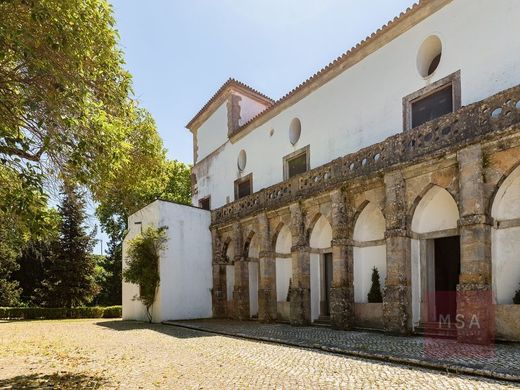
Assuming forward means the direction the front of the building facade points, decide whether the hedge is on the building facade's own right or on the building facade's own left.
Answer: on the building facade's own right

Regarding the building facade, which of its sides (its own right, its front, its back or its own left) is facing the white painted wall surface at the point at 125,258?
right

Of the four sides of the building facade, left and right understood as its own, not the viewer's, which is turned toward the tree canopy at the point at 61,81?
front

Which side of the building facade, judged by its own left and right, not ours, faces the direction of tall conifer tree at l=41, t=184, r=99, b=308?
right

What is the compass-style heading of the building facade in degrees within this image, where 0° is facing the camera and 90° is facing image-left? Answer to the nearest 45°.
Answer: approximately 45°

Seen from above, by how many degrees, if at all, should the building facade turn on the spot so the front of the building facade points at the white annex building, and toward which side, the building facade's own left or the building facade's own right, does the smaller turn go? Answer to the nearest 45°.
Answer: approximately 90° to the building facade's own right

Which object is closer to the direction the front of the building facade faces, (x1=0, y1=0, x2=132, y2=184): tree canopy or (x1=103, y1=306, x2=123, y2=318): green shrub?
the tree canopy
